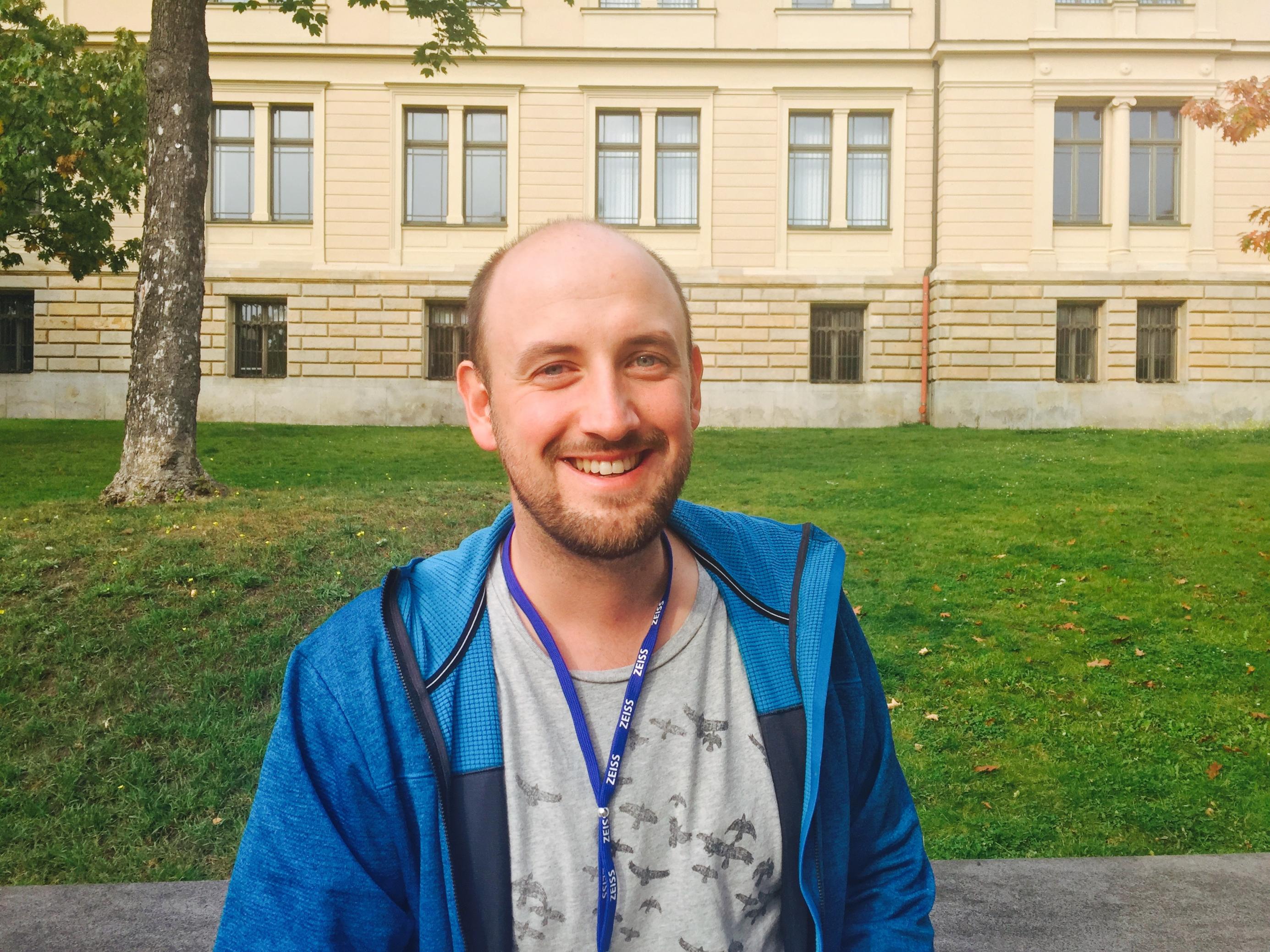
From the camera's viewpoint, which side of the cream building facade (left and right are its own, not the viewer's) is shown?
front

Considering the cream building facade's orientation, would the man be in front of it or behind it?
in front

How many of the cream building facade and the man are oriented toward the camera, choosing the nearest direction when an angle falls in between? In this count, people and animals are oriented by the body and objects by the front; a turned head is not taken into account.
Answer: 2

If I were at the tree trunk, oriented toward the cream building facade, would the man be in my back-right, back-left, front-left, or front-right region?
back-right

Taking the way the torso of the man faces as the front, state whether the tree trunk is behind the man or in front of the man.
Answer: behind

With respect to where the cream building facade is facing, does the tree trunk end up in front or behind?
in front

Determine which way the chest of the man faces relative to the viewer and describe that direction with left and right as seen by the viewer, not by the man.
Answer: facing the viewer

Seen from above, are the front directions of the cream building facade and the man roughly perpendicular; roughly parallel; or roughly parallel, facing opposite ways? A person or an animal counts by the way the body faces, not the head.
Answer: roughly parallel

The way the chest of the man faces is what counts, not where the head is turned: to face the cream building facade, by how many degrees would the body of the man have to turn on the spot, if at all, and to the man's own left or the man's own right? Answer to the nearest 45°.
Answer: approximately 180°
